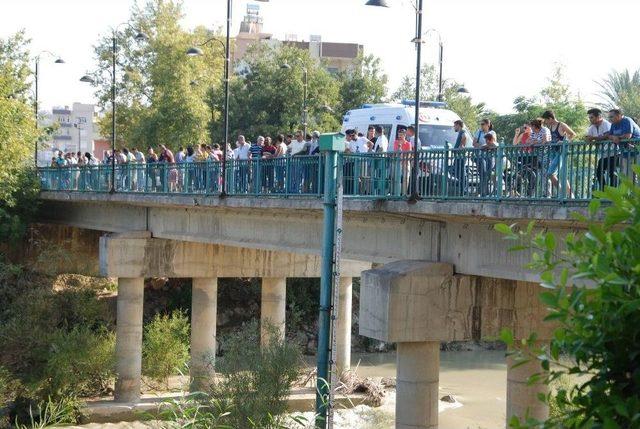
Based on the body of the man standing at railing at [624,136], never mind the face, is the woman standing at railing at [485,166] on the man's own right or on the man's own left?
on the man's own right

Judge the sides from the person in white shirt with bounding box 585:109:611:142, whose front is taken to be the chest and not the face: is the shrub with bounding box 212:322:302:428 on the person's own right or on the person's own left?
on the person's own right

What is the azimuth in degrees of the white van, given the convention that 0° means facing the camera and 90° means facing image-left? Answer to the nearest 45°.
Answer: approximately 315°

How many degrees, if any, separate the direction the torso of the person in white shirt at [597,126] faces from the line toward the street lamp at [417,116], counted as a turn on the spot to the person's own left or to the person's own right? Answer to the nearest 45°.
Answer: approximately 90° to the person's own right

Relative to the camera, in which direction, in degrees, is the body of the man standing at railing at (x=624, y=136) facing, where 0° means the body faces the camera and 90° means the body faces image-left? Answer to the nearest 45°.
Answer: approximately 45°
